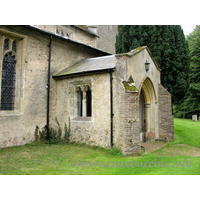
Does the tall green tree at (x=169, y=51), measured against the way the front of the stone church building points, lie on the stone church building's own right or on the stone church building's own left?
on the stone church building's own left

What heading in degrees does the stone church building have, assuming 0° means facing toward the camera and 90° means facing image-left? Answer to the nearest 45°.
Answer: approximately 315°

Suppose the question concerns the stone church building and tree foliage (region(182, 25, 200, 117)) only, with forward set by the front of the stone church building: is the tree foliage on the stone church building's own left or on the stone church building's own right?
on the stone church building's own left
